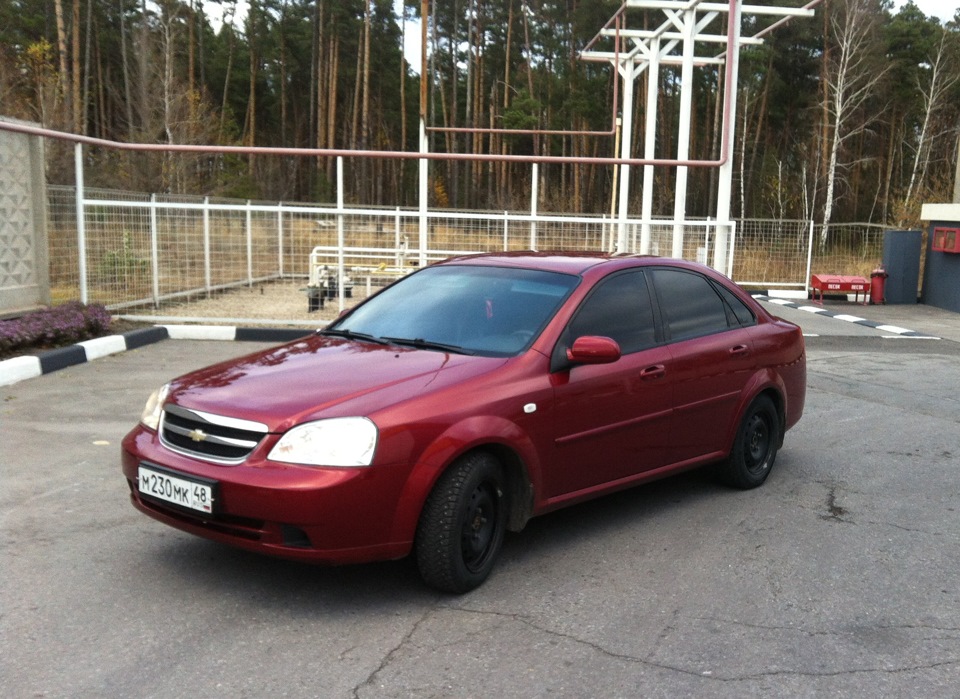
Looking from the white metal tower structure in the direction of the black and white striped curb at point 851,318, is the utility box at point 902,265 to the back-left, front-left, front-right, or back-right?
front-left

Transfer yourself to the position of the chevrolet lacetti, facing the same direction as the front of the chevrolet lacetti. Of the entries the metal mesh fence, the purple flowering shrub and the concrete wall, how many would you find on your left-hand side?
0

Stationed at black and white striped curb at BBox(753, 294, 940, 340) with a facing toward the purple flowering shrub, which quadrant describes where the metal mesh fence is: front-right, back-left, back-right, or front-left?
front-right

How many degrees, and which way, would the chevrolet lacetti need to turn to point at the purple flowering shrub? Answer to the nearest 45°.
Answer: approximately 90° to its right

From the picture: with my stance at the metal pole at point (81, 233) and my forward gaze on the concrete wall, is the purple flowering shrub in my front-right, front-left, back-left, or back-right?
front-left

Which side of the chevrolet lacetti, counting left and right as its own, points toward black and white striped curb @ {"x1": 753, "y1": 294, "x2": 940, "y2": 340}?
back

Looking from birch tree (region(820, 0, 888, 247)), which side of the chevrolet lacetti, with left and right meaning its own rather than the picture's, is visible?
back

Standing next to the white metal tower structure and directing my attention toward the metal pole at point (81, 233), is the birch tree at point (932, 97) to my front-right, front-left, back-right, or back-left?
back-right

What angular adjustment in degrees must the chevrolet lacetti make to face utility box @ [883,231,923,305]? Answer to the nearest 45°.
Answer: approximately 180°

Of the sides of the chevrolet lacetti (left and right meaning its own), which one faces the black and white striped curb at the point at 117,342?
right

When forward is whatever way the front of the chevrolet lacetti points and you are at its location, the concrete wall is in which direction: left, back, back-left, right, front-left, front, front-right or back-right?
right

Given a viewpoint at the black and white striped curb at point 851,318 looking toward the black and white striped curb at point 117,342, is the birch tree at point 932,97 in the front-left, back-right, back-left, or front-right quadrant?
back-right

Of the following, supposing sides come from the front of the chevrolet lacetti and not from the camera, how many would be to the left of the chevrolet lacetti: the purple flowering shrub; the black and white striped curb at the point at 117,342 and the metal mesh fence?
0

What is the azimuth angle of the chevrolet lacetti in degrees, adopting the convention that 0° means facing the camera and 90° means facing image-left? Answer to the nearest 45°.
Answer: approximately 45°

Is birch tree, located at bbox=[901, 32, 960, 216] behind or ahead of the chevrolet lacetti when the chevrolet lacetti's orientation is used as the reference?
behind
